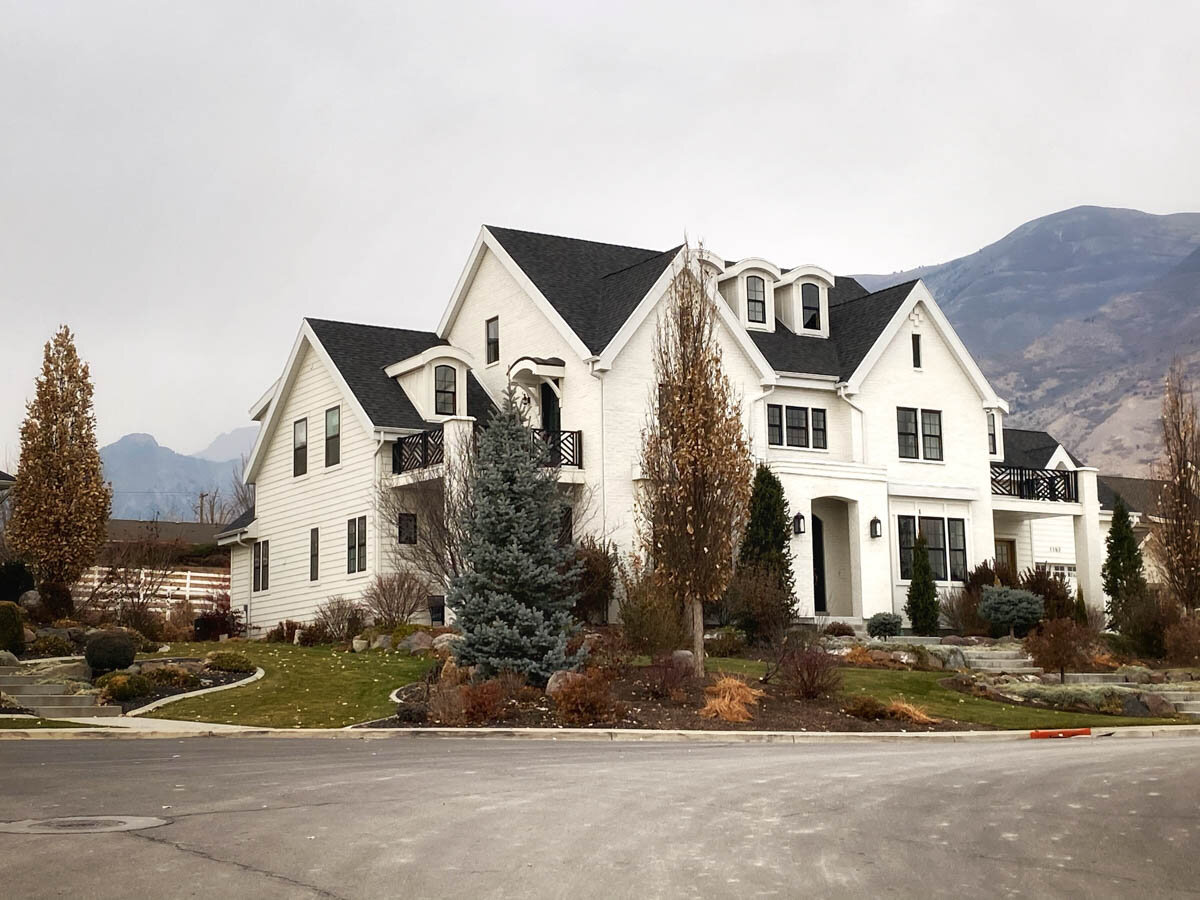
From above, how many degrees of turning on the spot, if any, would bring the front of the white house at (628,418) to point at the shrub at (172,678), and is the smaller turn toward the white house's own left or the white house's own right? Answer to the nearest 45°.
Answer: approximately 90° to the white house's own right

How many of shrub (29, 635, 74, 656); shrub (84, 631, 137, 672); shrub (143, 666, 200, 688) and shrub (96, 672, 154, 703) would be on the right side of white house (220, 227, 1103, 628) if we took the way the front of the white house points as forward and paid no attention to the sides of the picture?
4

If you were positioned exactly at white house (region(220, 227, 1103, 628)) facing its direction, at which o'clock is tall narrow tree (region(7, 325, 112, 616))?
The tall narrow tree is roughly at 4 o'clock from the white house.

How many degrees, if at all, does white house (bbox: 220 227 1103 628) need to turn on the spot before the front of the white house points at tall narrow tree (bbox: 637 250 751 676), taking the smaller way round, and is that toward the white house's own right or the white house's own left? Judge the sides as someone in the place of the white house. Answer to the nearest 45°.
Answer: approximately 45° to the white house's own right

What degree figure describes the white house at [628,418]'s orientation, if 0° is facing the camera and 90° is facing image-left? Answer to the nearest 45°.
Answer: approximately 315°

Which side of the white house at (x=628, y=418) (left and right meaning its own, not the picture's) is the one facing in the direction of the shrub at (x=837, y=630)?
front

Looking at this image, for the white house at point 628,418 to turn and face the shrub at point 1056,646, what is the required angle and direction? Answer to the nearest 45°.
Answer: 0° — it already faces it

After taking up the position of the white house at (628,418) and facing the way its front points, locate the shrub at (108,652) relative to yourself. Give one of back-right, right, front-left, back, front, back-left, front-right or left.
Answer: right

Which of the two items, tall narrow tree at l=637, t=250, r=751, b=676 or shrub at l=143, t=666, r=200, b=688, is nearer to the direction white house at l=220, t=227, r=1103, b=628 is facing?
the tall narrow tree

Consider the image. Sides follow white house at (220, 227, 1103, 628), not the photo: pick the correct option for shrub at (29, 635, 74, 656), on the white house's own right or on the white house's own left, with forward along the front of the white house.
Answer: on the white house's own right

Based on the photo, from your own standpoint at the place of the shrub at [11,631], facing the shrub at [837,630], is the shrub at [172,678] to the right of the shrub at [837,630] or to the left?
right

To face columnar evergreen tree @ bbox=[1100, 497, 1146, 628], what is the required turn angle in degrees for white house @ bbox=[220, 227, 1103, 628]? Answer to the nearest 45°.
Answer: approximately 45° to its left
